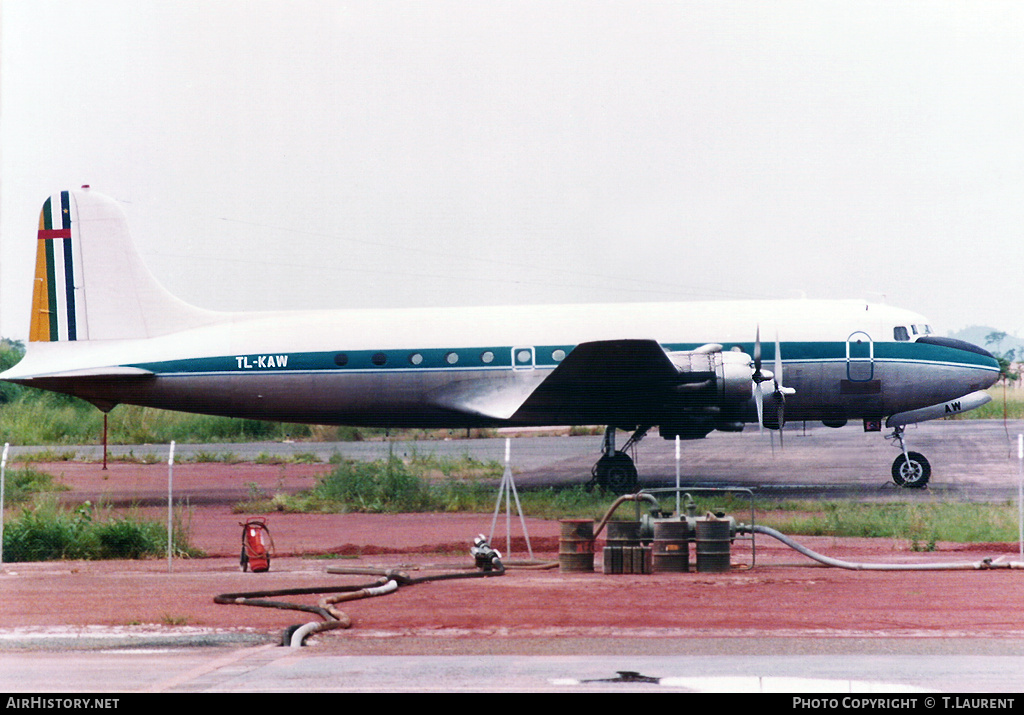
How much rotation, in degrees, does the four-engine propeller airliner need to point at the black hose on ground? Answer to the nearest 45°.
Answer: approximately 90° to its right

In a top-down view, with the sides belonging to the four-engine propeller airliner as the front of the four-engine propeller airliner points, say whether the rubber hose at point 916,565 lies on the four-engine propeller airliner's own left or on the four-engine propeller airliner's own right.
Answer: on the four-engine propeller airliner's own right

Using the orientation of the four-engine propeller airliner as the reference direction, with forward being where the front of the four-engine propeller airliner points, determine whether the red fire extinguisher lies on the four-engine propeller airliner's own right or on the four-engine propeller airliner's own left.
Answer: on the four-engine propeller airliner's own right

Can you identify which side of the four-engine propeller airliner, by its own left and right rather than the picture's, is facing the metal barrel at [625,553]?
right

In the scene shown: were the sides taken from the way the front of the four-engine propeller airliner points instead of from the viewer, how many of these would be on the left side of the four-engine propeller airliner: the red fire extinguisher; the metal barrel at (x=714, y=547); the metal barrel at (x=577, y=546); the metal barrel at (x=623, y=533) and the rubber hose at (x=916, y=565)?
0

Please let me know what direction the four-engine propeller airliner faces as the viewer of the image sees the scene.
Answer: facing to the right of the viewer

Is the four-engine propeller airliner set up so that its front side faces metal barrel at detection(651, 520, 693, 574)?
no

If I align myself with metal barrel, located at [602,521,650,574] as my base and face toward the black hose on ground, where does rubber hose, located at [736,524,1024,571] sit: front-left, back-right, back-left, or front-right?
back-left

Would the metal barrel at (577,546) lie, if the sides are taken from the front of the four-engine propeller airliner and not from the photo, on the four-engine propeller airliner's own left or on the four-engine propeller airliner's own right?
on the four-engine propeller airliner's own right

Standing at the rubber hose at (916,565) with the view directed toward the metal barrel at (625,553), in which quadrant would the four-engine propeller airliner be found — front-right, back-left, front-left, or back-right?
front-right

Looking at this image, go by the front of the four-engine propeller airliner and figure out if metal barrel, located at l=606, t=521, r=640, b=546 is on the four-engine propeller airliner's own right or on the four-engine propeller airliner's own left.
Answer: on the four-engine propeller airliner's own right

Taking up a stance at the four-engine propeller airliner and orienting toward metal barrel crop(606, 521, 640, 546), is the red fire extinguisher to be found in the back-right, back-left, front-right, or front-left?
front-right

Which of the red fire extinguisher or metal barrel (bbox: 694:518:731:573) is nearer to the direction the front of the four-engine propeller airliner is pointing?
the metal barrel
